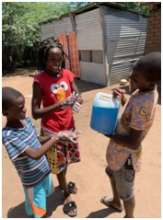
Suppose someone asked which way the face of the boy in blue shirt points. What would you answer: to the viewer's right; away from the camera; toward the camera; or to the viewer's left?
to the viewer's right

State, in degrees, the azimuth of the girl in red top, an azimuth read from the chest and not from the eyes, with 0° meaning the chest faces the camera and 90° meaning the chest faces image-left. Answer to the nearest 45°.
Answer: approximately 315°

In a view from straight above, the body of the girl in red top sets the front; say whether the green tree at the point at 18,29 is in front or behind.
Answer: behind

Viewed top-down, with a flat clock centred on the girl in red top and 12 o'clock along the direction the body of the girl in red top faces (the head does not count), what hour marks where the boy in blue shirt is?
The boy in blue shirt is roughly at 2 o'clock from the girl in red top.

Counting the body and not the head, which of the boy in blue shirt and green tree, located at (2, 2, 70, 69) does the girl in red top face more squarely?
the boy in blue shirt
